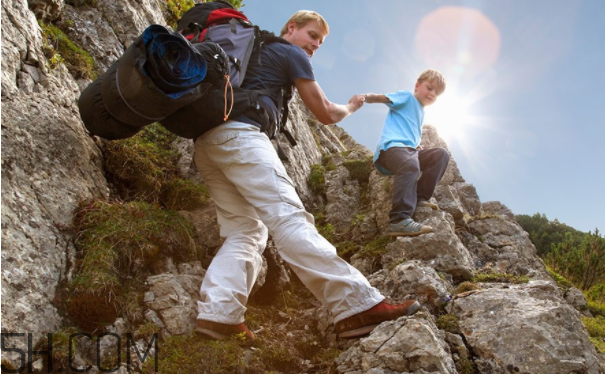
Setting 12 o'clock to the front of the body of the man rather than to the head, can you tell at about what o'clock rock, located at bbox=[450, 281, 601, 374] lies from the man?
The rock is roughly at 12 o'clock from the man.

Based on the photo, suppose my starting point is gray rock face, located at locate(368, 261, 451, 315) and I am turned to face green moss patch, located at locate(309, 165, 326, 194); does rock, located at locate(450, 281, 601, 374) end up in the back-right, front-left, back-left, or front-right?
back-right

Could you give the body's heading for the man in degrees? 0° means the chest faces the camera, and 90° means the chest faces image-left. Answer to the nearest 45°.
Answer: approximately 270°

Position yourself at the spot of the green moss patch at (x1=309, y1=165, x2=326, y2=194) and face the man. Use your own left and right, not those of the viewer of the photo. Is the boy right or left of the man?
left

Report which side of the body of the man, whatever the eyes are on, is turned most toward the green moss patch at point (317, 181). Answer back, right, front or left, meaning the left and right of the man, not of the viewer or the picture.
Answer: left

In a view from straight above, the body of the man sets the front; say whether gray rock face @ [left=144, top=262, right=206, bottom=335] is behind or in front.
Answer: behind
